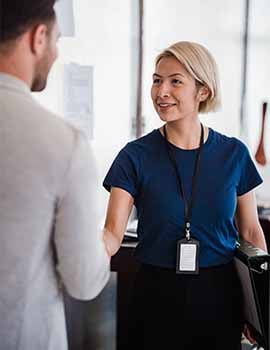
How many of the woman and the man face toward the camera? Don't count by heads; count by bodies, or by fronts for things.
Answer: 1

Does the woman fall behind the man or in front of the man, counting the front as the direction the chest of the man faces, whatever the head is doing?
in front

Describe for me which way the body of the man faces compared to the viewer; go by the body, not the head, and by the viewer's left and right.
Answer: facing away from the viewer and to the right of the viewer

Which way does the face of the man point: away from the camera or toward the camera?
away from the camera

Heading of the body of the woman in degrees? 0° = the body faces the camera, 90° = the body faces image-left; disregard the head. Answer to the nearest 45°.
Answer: approximately 0°

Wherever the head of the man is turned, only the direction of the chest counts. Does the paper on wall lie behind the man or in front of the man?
in front

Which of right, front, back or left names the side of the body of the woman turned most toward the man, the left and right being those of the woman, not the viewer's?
front
